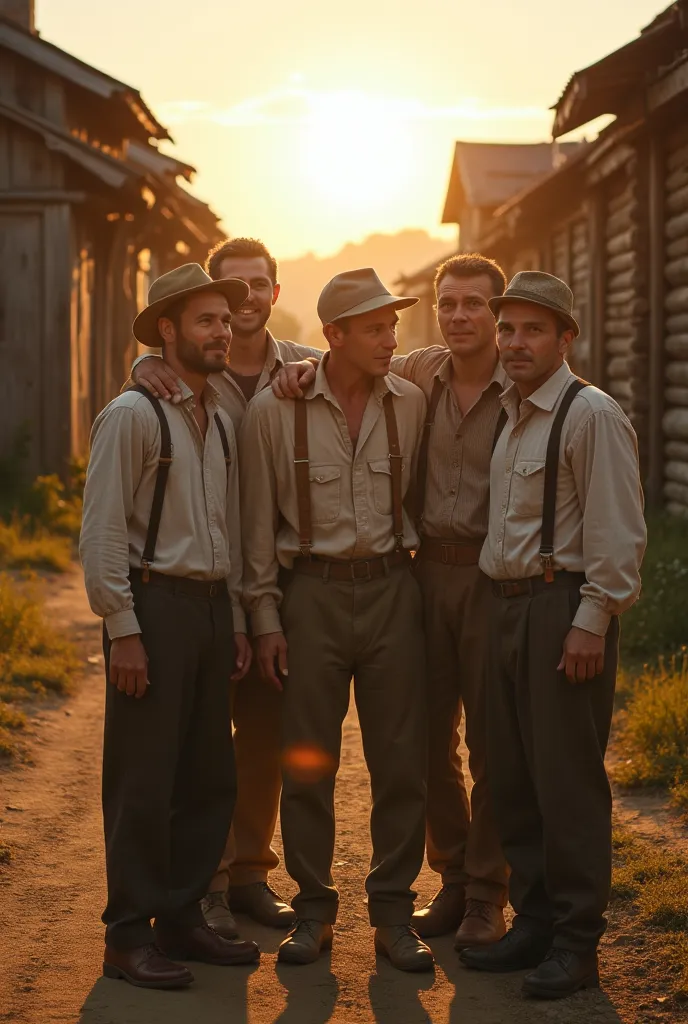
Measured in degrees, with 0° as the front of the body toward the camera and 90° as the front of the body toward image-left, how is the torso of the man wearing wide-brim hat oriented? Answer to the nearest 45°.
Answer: approximately 315°

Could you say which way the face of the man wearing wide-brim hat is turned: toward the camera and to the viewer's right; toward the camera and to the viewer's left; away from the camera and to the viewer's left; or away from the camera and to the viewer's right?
toward the camera and to the viewer's right

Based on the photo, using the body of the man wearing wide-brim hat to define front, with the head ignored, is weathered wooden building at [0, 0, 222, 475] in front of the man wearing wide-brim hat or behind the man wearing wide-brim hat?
behind

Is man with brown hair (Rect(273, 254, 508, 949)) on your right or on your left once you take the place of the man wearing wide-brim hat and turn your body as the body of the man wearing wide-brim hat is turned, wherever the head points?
on your left

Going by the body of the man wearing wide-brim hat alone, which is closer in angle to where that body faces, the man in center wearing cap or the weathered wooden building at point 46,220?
the man in center wearing cap

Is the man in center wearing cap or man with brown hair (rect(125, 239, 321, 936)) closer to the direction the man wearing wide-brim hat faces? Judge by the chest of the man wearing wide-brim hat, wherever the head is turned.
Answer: the man in center wearing cap

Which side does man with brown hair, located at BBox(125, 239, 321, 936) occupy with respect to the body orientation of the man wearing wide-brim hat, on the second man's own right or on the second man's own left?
on the second man's own left

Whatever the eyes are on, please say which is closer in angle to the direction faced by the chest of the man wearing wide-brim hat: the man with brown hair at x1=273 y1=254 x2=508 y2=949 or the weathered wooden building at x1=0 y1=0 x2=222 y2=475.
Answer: the man with brown hair
